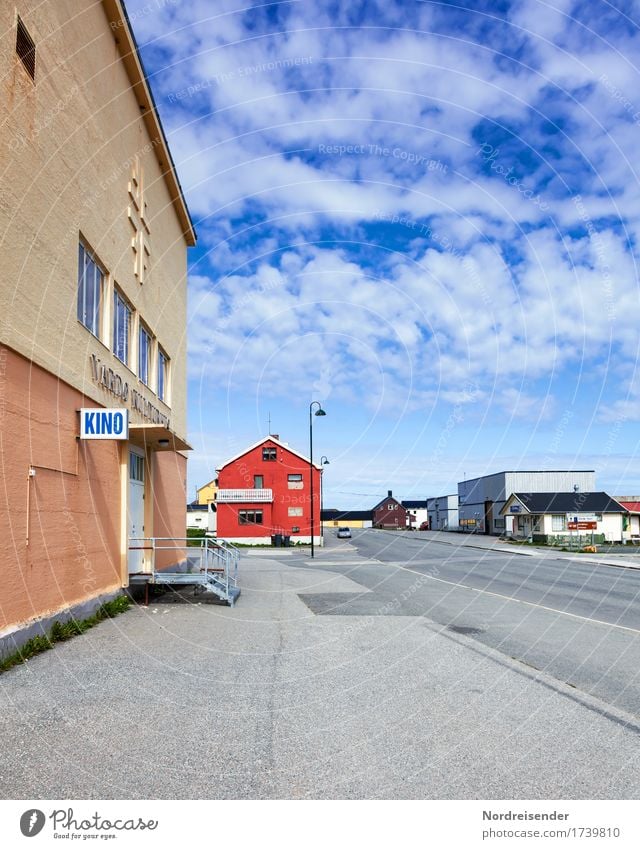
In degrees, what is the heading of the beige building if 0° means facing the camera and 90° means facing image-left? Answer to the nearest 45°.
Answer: approximately 270°
